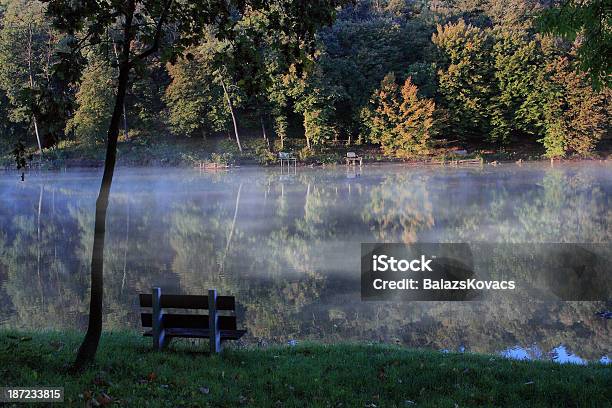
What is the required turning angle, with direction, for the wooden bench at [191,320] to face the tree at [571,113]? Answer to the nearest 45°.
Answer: approximately 45° to its right

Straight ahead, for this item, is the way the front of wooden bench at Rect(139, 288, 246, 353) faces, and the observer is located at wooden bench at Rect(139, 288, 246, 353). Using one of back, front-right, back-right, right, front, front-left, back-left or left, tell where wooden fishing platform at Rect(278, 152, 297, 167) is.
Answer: front

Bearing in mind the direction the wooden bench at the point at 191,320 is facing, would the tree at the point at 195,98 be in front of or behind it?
in front

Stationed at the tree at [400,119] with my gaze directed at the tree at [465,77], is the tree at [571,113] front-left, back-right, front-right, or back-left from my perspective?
front-right

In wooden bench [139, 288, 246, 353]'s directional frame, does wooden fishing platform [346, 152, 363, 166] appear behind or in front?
in front

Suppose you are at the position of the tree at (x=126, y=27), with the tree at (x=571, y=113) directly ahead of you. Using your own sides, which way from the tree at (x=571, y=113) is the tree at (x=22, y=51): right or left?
left

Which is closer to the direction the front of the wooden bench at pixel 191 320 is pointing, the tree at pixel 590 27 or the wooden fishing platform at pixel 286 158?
the wooden fishing platform

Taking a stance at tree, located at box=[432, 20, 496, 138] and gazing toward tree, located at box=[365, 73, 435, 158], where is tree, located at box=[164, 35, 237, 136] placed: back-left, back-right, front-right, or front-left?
front-right

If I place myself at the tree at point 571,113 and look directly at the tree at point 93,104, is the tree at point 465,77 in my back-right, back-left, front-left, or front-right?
front-right

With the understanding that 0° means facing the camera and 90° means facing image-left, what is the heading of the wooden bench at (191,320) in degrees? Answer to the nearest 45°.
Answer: approximately 180°

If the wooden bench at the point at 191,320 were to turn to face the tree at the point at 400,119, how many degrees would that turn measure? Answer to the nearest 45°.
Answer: approximately 45° to its right
